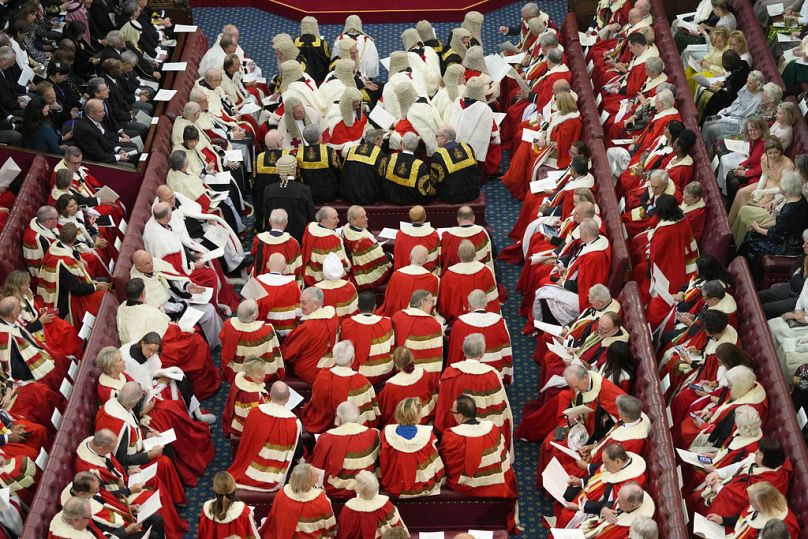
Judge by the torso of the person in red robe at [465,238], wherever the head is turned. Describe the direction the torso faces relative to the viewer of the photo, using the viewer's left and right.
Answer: facing away from the viewer

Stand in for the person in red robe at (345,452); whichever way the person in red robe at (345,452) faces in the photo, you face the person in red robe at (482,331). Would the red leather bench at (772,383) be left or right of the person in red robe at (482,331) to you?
right

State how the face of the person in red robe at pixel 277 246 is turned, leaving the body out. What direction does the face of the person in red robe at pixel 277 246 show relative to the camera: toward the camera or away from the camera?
away from the camera

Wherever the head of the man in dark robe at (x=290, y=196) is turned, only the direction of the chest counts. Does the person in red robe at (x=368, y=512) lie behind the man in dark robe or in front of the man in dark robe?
behind

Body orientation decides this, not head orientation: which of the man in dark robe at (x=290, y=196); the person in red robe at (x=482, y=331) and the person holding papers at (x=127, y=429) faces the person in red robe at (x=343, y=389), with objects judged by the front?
the person holding papers

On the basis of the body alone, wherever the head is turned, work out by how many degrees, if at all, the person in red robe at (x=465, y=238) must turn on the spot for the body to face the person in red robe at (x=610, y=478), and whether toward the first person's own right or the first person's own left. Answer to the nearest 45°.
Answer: approximately 180°

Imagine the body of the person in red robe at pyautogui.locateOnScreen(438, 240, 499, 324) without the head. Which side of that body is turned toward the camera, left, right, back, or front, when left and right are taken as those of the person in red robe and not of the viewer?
back

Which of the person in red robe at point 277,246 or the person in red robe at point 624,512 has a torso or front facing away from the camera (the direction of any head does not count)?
the person in red robe at point 277,246

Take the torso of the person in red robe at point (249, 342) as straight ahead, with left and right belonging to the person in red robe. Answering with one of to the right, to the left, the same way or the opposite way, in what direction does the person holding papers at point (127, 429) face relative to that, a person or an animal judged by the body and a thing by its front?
to the right

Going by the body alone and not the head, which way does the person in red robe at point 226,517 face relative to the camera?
away from the camera

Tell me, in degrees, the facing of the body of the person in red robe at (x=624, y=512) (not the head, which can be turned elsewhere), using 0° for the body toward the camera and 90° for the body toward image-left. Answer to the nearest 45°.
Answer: approximately 90°

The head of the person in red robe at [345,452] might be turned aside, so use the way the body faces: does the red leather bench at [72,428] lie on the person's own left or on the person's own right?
on the person's own left

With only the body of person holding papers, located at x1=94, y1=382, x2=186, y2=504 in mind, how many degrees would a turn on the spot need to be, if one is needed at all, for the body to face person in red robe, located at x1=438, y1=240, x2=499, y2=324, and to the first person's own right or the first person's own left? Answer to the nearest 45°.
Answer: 0° — they already face them

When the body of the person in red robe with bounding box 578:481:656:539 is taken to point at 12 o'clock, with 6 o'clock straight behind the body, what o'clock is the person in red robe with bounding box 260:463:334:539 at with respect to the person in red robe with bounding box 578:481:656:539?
the person in red robe with bounding box 260:463:334:539 is roughly at 12 o'clock from the person in red robe with bounding box 578:481:656:539.

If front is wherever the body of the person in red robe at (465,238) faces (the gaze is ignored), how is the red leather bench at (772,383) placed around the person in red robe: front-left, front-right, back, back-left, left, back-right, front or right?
back-right
